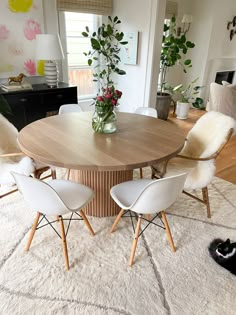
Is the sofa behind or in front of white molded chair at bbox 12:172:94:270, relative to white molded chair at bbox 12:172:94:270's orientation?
in front

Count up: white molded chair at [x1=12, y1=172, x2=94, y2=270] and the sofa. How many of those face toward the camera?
0

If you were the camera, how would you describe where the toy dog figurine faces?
facing to the right of the viewer

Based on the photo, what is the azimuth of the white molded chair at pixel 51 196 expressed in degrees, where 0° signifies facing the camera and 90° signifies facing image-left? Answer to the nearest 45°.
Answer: approximately 225°

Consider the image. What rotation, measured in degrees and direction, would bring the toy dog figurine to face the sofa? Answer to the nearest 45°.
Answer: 0° — it already faces it

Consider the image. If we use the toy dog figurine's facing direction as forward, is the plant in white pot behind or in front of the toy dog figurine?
in front

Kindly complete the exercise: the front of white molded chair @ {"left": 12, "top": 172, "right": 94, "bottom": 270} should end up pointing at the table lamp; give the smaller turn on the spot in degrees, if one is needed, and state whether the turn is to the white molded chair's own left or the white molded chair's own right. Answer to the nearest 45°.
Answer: approximately 45° to the white molded chair's own left

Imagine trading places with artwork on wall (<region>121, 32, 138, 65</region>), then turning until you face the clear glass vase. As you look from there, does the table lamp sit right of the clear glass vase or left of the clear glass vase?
right

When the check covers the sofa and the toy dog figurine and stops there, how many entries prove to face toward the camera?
0
